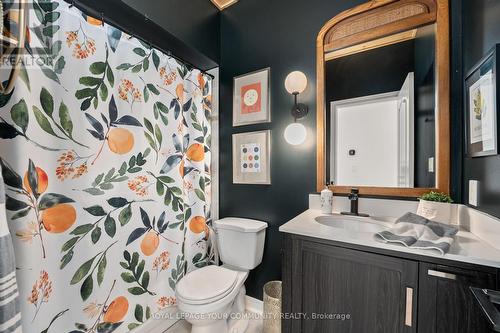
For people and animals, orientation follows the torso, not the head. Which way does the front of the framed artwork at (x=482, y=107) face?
to the viewer's left

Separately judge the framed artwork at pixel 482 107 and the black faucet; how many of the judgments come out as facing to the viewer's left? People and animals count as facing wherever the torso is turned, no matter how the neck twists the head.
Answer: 1

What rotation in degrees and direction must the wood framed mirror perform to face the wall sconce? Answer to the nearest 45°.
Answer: approximately 45° to its right

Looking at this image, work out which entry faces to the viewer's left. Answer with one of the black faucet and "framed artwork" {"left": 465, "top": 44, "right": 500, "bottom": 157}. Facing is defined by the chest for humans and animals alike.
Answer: the framed artwork

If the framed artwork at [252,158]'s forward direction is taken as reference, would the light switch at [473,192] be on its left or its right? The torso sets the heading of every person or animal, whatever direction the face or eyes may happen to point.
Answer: on its left

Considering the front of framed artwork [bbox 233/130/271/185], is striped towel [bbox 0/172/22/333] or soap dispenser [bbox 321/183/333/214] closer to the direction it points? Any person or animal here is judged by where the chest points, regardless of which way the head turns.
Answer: the striped towel

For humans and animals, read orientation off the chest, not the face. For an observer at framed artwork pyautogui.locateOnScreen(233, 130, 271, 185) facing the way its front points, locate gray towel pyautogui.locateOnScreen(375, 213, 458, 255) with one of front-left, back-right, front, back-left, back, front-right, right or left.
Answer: left
